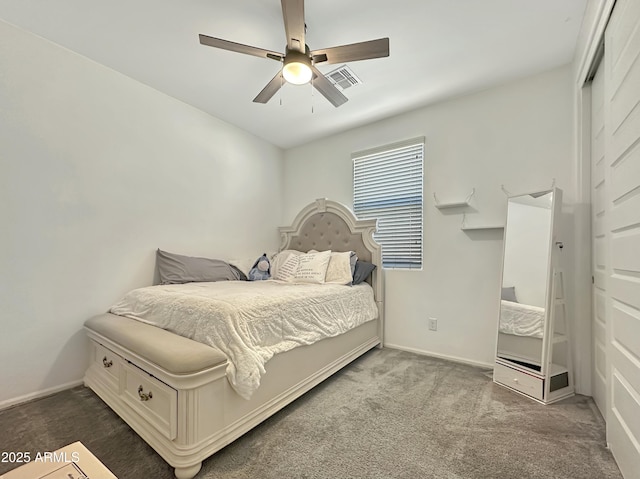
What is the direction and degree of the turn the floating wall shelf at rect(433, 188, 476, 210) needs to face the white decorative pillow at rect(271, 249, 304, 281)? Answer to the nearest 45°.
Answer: approximately 90° to its right

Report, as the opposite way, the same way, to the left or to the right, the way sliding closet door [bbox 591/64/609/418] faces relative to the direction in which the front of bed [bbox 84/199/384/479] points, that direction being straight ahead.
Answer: to the right

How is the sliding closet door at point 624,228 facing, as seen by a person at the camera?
facing to the left of the viewer

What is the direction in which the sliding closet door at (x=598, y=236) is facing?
to the viewer's left

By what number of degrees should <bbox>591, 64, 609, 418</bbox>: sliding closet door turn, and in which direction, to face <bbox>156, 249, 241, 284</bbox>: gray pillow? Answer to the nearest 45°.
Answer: approximately 45° to its left

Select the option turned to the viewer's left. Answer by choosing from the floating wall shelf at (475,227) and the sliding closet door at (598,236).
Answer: the sliding closet door

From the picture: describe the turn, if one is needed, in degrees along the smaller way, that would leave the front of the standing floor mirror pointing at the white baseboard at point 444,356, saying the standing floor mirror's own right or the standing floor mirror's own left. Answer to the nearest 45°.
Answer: approximately 45° to the standing floor mirror's own right
